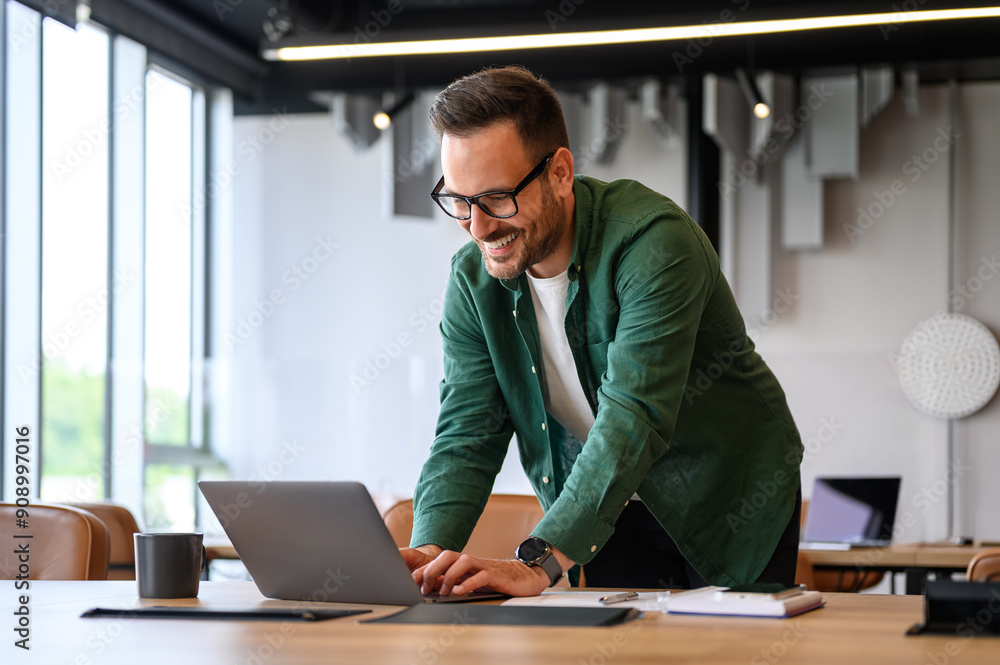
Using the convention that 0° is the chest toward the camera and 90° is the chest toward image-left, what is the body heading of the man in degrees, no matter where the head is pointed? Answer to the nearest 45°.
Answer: approximately 45°

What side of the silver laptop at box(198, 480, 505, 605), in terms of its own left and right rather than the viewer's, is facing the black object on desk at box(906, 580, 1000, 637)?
right

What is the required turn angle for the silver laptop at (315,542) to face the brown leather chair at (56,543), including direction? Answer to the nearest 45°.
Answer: approximately 90° to its left

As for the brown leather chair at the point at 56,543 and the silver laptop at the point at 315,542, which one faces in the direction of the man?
the silver laptop

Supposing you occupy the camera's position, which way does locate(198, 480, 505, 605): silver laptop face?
facing away from the viewer and to the right of the viewer

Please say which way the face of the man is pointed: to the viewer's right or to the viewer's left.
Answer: to the viewer's left

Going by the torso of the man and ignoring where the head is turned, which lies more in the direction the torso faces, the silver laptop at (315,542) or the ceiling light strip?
the silver laptop

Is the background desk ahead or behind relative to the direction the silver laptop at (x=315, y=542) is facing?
ahead

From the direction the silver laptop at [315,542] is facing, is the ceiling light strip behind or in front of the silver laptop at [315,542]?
in front
